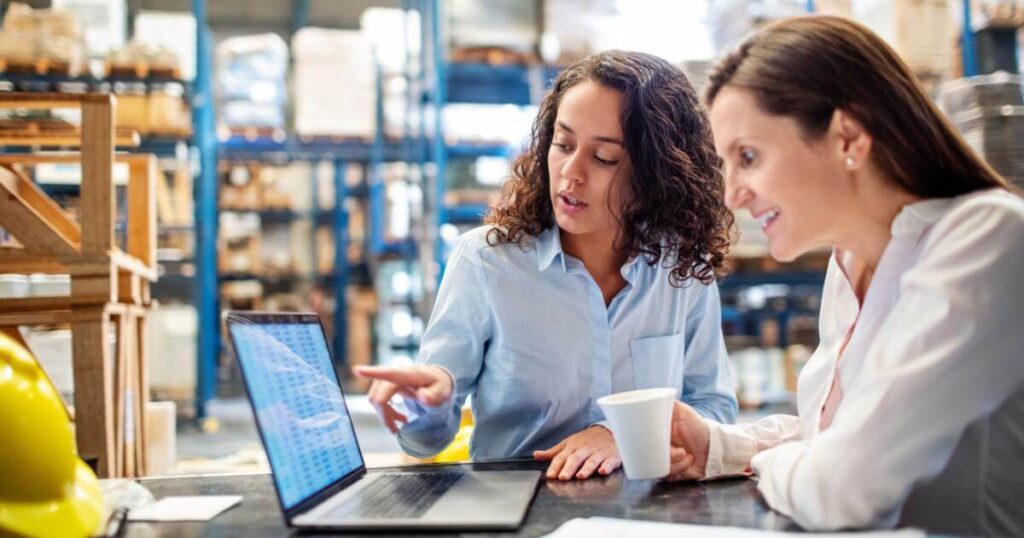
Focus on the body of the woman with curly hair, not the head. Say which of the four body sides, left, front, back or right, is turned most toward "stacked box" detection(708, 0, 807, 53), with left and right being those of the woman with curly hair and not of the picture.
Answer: back

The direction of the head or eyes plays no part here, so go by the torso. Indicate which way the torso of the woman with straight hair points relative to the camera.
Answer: to the viewer's left

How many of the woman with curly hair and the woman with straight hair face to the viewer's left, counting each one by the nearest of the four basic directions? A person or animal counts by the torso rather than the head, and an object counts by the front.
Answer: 1

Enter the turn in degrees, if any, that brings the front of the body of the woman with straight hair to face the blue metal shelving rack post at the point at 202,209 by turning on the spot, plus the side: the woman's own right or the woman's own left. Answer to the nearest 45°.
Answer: approximately 45° to the woman's own right

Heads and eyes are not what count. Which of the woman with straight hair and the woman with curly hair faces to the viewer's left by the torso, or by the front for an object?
the woman with straight hair

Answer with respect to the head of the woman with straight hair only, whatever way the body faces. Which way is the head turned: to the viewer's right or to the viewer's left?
to the viewer's left

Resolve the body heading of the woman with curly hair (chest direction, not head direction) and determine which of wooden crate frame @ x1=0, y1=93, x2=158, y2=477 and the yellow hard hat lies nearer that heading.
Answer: the yellow hard hat

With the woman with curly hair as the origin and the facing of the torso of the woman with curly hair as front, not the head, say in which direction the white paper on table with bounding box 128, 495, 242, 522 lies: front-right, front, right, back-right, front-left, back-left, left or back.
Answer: front-right

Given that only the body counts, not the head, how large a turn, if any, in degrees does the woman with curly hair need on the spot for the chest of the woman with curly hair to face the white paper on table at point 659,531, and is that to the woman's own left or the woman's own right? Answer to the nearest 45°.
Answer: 0° — they already face it

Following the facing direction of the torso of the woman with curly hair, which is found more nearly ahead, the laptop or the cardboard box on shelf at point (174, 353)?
the laptop

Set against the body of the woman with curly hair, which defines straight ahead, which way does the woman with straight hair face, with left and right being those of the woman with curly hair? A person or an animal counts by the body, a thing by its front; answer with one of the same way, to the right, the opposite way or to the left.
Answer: to the right
